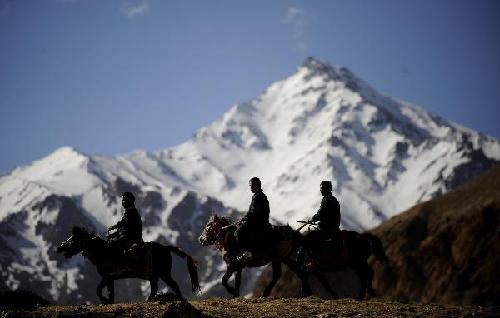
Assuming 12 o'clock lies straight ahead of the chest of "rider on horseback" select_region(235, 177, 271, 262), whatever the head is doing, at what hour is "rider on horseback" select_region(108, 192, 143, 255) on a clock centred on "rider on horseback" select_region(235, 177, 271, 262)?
"rider on horseback" select_region(108, 192, 143, 255) is roughly at 12 o'clock from "rider on horseback" select_region(235, 177, 271, 262).

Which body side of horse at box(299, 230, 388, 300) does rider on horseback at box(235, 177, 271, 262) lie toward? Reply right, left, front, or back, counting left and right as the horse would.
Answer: front

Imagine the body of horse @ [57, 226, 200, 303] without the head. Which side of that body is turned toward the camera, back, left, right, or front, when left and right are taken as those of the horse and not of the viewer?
left

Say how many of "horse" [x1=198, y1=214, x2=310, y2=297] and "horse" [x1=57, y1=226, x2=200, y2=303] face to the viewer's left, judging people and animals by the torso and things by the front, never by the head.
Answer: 2

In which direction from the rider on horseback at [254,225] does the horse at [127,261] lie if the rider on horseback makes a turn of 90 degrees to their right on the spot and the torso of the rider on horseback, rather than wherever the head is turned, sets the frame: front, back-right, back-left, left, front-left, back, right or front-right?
left

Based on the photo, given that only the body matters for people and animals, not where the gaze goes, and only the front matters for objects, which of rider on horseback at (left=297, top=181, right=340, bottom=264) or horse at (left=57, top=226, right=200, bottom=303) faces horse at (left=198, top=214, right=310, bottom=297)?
the rider on horseback

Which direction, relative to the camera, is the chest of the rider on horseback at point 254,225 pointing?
to the viewer's left

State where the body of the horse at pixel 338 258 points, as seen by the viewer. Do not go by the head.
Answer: to the viewer's left

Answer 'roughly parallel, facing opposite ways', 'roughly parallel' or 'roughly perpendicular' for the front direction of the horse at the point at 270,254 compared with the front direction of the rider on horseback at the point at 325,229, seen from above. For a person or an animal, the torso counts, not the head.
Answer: roughly parallel

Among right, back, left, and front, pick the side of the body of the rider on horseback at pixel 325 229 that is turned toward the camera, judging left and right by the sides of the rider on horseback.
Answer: left

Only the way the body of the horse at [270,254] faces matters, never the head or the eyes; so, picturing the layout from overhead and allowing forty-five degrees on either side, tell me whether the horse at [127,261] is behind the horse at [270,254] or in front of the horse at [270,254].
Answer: in front

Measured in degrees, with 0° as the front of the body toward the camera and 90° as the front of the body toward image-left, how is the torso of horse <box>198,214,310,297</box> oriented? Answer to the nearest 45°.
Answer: approximately 90°

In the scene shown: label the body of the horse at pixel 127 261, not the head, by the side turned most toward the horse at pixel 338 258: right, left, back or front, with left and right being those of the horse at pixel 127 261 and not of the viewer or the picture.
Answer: back

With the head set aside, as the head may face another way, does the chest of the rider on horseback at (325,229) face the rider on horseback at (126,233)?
yes
